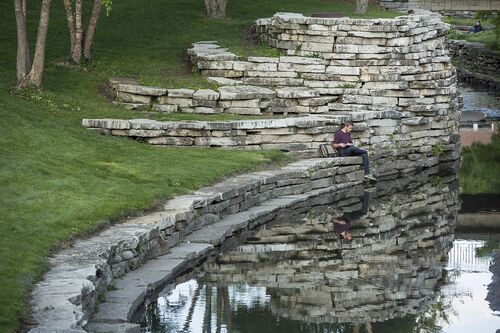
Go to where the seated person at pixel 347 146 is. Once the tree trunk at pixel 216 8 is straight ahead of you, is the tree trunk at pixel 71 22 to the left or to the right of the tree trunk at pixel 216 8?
left

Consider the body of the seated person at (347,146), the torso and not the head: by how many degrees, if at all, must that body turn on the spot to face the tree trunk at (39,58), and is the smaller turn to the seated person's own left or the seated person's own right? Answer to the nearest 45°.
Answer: approximately 180°

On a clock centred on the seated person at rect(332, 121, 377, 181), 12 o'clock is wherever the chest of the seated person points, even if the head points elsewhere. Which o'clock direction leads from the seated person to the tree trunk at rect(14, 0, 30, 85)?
The tree trunk is roughly at 6 o'clock from the seated person.

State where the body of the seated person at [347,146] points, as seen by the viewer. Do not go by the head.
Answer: to the viewer's right

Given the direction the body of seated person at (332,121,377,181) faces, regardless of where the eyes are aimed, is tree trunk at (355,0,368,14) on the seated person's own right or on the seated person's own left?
on the seated person's own left
